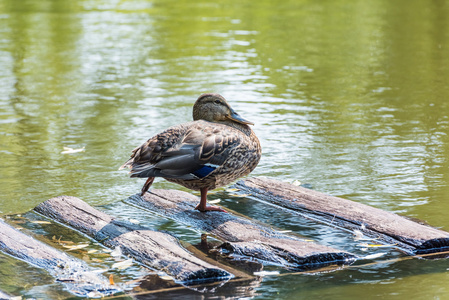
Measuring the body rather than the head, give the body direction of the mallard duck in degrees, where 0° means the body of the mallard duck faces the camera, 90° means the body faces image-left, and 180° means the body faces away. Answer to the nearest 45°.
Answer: approximately 270°
